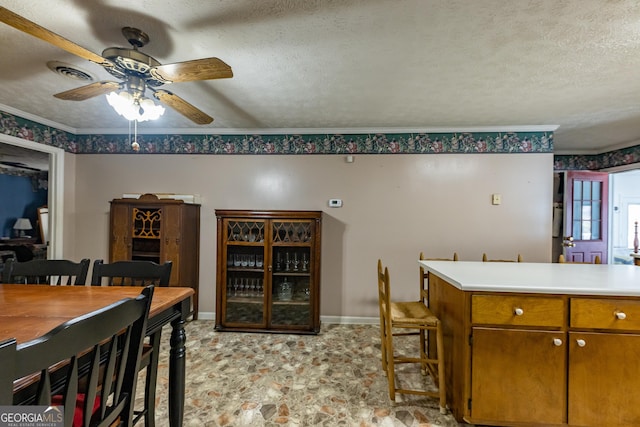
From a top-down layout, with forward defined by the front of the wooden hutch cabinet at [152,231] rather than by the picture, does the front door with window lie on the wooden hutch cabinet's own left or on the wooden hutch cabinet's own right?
on the wooden hutch cabinet's own left

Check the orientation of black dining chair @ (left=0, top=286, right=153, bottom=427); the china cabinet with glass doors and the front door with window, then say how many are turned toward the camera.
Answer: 2

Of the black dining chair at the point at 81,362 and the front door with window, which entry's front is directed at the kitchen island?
the front door with window

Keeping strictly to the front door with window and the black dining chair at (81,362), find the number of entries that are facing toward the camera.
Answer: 1

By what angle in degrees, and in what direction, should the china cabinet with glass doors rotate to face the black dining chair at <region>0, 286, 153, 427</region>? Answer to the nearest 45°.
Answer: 0° — it already faces it

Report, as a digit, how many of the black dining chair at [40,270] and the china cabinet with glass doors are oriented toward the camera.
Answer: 2

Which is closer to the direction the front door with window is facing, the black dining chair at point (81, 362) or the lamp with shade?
the black dining chair

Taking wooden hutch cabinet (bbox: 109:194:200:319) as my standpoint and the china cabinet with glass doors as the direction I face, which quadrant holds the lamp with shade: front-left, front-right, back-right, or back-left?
back-left

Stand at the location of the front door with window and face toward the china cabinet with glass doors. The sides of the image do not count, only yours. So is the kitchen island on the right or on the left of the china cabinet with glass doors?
left

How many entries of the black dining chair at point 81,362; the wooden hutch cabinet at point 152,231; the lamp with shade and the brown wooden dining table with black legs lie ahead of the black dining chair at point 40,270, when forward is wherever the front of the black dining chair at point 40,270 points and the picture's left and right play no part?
2

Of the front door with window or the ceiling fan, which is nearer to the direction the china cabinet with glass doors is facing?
the ceiling fan

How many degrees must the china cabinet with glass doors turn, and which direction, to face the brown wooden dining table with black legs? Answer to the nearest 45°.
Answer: approximately 45° to its right

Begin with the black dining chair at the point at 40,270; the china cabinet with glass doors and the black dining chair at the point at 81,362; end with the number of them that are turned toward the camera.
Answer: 2

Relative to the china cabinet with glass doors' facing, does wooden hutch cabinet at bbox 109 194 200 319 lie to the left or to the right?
on its right

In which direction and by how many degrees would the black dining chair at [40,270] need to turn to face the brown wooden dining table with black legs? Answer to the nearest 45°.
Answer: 0° — it already faces it

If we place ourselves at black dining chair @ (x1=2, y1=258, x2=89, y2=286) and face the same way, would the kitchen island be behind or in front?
in front
